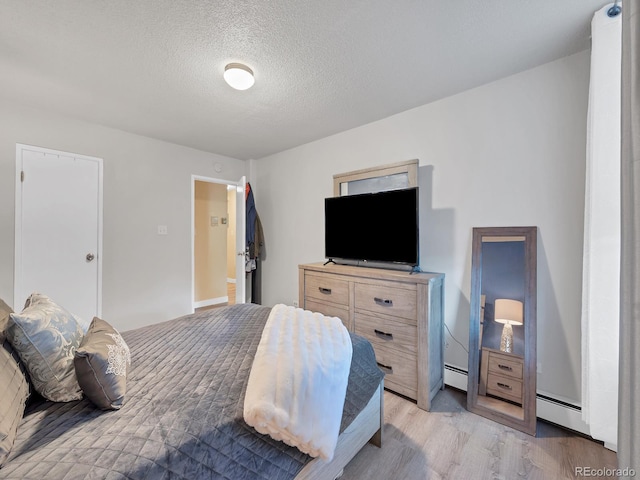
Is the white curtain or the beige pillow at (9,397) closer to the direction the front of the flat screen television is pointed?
the beige pillow

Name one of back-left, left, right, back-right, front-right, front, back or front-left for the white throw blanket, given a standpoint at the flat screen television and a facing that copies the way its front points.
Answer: front-left

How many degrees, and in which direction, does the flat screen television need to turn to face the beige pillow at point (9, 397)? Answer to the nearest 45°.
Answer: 0° — it already faces it

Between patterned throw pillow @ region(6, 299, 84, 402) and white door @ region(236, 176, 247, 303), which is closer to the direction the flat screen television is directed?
the patterned throw pillow

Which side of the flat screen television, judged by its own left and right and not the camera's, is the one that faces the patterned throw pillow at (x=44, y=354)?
front

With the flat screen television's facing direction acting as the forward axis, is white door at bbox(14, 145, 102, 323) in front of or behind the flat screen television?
in front

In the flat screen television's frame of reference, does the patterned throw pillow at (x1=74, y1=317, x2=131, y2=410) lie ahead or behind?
ahead

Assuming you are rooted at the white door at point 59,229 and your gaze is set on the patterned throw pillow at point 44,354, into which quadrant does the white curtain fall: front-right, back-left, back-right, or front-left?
front-left

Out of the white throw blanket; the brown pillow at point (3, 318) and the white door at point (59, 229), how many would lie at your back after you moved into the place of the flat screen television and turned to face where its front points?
0

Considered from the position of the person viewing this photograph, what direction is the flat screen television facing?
facing the viewer and to the left of the viewer

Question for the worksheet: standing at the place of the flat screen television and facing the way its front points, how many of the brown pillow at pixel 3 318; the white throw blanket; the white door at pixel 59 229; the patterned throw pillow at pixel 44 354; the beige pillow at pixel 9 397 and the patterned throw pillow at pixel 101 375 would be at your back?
0

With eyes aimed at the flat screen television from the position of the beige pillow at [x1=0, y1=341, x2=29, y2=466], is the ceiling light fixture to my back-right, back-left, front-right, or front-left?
front-left

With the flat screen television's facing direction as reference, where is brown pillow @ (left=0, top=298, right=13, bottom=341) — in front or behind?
in front

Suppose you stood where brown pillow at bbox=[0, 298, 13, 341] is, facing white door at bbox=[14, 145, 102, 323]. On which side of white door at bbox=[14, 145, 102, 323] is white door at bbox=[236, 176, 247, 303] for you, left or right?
right

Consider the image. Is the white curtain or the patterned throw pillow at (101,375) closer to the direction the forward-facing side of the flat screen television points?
the patterned throw pillow
